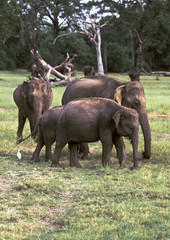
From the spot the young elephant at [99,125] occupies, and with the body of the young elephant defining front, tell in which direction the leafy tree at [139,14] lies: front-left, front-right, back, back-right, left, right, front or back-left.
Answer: left

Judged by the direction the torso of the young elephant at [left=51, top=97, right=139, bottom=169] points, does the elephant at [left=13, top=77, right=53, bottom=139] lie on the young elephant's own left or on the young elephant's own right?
on the young elephant's own left

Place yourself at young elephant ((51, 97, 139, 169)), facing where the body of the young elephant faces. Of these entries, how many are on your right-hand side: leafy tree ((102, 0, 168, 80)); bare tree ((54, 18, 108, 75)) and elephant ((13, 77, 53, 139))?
0

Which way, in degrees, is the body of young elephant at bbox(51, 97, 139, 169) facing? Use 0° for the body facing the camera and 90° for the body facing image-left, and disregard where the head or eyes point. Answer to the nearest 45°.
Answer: approximately 270°

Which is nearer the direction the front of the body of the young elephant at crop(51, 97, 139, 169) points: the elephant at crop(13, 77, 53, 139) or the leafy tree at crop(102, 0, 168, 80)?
the leafy tree

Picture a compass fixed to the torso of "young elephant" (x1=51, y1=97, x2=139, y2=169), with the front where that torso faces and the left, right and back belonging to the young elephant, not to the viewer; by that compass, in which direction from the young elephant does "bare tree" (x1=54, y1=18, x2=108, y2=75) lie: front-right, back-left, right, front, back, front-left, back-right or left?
left
